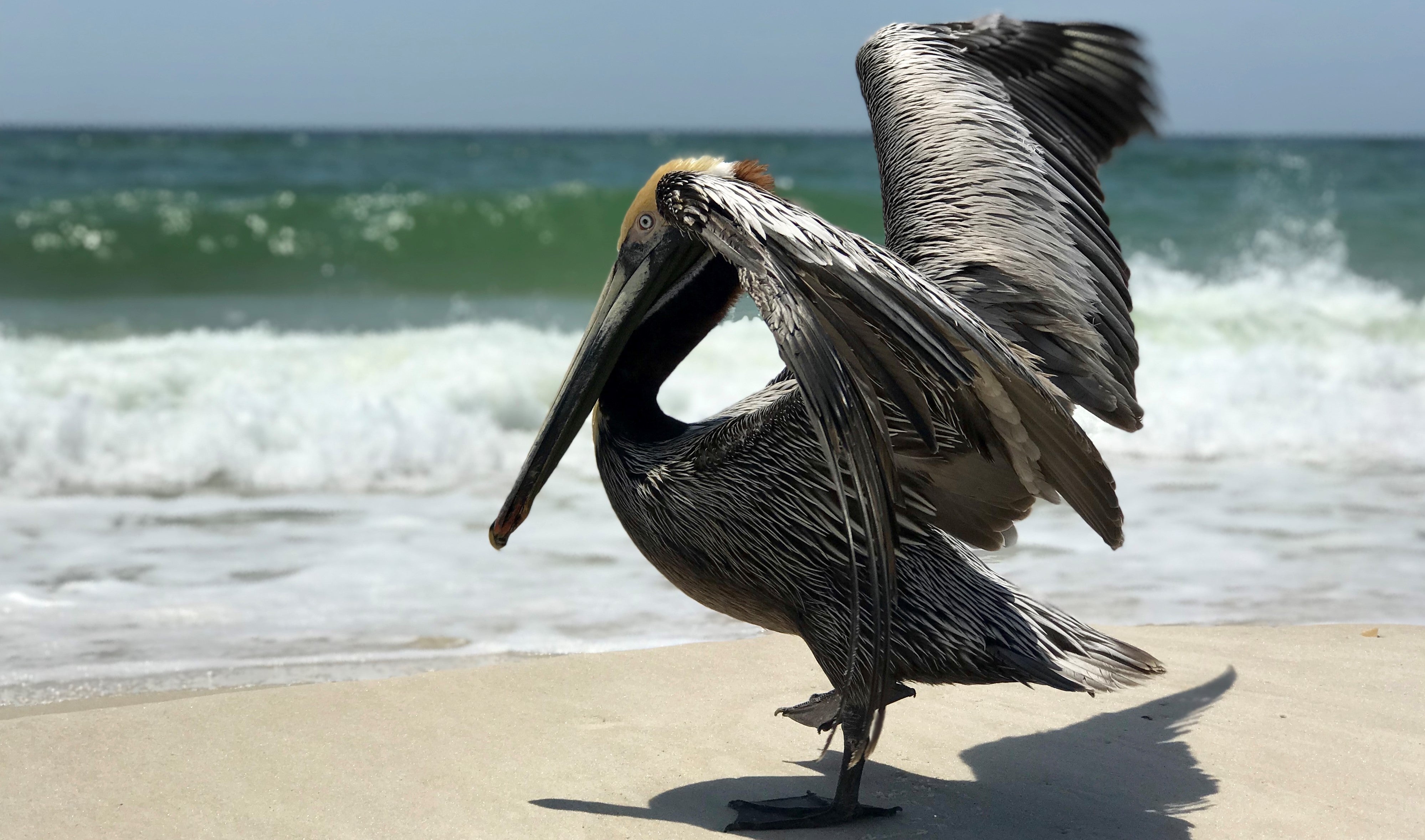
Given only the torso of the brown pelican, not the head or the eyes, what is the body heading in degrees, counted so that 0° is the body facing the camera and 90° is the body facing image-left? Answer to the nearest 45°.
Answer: approximately 90°
